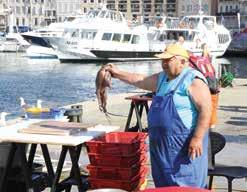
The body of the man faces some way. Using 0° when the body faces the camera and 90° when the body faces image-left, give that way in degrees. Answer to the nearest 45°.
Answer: approximately 45°

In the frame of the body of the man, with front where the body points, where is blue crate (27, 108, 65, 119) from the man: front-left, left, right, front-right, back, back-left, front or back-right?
right

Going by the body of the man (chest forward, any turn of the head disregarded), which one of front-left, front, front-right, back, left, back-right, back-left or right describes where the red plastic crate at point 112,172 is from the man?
right

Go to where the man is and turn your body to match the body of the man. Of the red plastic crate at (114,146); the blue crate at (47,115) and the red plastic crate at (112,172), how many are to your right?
3

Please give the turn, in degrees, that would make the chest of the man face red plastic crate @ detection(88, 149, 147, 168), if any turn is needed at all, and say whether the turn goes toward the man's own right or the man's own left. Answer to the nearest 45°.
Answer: approximately 90° to the man's own right
